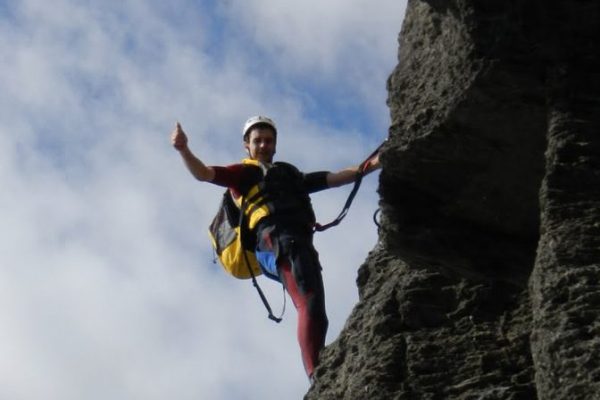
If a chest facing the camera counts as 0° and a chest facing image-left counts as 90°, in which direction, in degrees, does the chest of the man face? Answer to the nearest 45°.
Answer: approximately 0°
